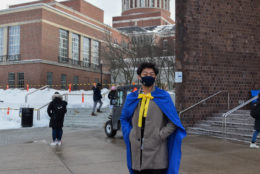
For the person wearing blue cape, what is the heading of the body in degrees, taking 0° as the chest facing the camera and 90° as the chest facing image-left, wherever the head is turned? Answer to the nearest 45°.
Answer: approximately 0°

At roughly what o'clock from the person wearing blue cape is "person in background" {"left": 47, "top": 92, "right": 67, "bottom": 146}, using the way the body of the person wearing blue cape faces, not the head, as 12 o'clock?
The person in background is roughly at 5 o'clock from the person wearing blue cape.

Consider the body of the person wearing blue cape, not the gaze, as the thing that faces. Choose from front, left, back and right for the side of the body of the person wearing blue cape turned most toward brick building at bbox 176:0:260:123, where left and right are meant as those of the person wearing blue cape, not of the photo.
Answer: back

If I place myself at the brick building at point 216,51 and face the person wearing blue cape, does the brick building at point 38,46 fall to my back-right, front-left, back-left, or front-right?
back-right

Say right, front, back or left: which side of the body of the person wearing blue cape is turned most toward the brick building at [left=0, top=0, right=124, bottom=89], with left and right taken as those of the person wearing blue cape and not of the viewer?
back
